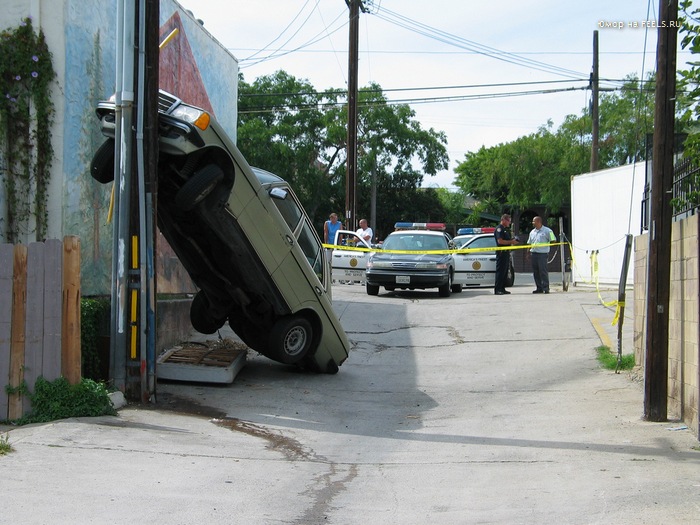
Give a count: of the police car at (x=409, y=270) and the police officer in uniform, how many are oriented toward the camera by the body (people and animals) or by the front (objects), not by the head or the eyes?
1

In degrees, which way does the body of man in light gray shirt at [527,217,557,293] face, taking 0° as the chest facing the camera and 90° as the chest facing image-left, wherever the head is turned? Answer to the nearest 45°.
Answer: approximately 45°

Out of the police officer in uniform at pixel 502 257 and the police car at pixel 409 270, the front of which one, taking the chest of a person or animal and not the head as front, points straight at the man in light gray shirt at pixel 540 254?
the police officer in uniform

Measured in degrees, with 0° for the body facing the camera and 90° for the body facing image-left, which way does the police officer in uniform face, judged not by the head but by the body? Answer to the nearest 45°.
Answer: approximately 270°

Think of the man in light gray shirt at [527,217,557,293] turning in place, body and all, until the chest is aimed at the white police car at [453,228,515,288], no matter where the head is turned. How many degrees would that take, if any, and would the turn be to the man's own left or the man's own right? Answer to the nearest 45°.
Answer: approximately 90° to the man's own right

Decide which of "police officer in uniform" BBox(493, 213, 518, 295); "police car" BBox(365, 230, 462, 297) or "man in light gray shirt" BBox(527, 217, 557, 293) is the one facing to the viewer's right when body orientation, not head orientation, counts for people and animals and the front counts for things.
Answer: the police officer in uniform

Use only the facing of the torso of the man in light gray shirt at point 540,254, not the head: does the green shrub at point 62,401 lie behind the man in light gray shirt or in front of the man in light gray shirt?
in front

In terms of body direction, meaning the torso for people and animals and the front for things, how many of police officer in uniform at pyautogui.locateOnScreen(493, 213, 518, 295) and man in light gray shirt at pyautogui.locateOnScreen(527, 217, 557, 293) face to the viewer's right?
1

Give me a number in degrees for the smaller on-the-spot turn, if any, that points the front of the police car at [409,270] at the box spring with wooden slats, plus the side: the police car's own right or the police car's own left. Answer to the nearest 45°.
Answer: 0° — it already faces it

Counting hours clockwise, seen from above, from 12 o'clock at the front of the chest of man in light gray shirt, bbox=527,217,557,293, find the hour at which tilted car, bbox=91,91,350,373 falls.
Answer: The tilted car is roughly at 11 o'clock from the man in light gray shirt.

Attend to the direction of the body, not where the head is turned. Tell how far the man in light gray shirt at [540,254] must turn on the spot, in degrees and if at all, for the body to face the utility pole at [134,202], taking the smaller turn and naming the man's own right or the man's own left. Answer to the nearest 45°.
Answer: approximately 45° to the man's own left

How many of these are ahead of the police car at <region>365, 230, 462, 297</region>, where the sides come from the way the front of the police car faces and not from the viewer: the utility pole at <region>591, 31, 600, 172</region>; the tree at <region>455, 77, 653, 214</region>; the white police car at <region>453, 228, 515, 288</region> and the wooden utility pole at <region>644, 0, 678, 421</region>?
1
